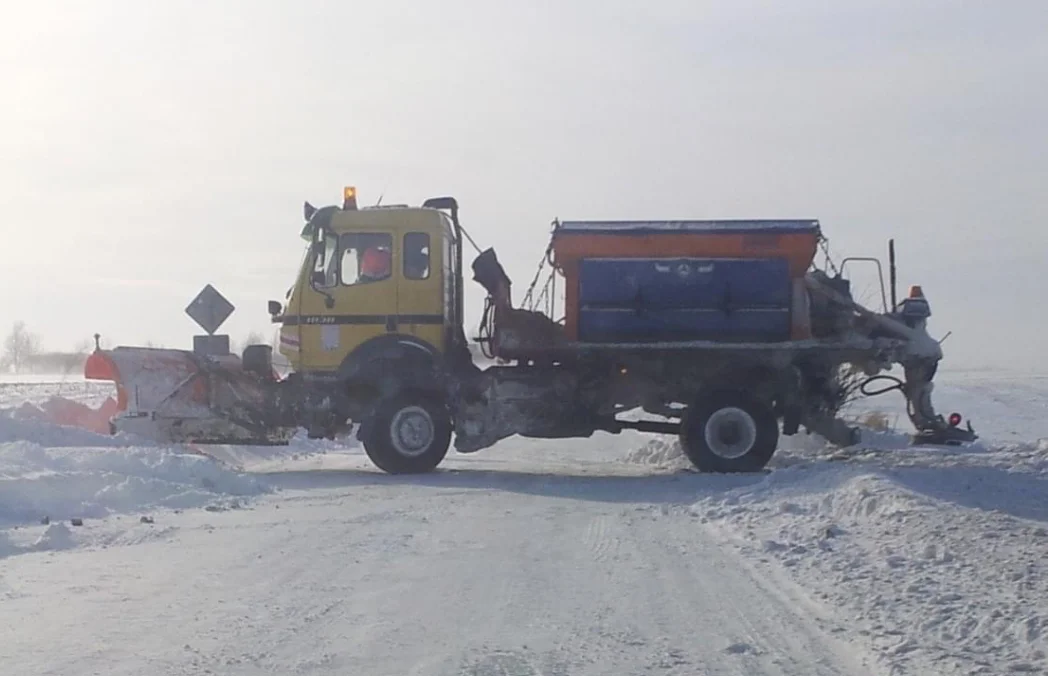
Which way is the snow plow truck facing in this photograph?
to the viewer's left

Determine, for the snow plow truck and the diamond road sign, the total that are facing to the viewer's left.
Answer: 1

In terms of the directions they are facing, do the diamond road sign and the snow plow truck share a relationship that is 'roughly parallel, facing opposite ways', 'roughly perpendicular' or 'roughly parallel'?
roughly perpendicular

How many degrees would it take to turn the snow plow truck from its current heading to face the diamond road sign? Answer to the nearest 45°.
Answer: approximately 45° to its right
